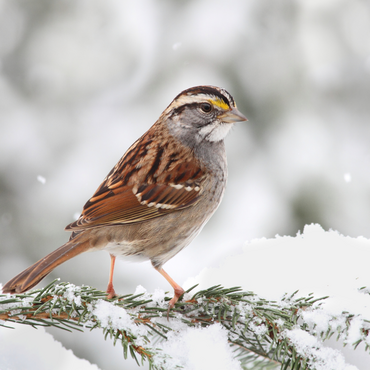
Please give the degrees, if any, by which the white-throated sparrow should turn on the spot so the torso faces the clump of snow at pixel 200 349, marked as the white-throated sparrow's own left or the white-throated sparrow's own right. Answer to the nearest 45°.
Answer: approximately 90° to the white-throated sparrow's own right

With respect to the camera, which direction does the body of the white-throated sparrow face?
to the viewer's right

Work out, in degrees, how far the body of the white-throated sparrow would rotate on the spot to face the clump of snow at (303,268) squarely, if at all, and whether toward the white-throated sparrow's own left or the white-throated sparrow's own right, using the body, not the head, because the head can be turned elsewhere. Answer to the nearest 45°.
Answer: approximately 45° to the white-throated sparrow's own right
